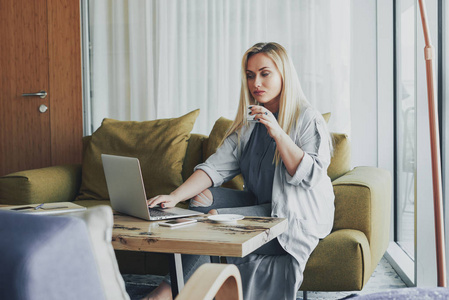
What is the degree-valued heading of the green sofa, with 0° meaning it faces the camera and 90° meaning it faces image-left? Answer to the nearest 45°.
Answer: approximately 45°

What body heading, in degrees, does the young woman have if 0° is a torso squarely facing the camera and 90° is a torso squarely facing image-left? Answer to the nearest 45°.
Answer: approximately 45°

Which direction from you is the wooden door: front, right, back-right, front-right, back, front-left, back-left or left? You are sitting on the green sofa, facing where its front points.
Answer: right

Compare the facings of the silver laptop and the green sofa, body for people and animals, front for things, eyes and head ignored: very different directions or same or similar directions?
very different directions

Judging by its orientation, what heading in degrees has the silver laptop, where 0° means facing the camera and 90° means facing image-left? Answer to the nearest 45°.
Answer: approximately 225°

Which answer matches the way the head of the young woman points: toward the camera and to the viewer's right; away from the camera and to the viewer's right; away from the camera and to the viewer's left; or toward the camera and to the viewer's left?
toward the camera and to the viewer's left

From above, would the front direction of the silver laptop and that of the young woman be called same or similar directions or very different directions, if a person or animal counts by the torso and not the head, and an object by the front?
very different directions

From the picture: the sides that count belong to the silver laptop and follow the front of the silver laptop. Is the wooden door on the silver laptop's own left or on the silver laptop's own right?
on the silver laptop's own left

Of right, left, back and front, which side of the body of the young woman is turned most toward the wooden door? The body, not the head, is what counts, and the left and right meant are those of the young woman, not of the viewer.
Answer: right
